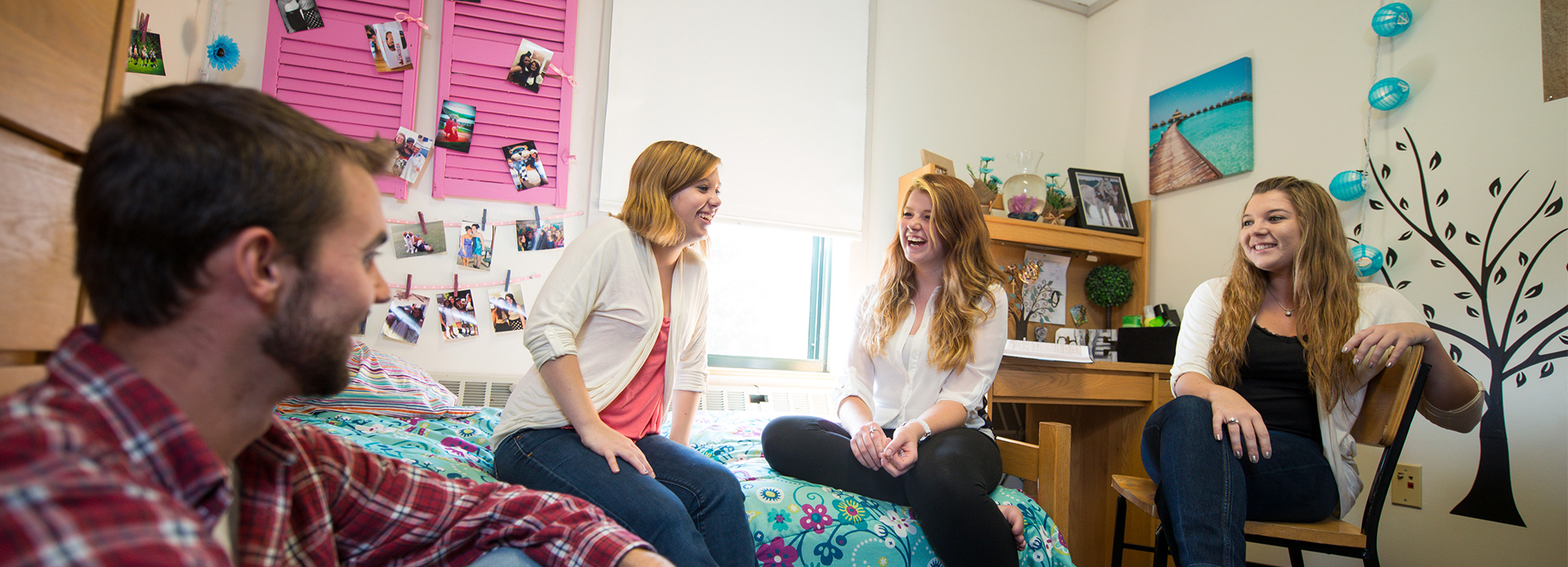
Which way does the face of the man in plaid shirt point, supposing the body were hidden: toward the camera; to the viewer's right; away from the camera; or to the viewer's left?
to the viewer's right

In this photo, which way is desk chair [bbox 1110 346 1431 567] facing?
to the viewer's left

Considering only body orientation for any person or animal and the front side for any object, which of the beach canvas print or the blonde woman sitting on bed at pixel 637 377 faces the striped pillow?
the beach canvas print

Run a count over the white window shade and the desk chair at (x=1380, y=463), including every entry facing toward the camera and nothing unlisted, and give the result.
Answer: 1

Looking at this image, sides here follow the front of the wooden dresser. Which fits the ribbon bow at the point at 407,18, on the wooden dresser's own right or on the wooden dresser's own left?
on the wooden dresser's own left

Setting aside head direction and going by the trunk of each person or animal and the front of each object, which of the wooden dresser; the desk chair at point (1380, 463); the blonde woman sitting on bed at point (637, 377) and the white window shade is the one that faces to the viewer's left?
the desk chair

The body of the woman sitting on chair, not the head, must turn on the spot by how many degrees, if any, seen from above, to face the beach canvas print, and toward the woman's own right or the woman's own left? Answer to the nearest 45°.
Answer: approximately 135° to the woman's own right
